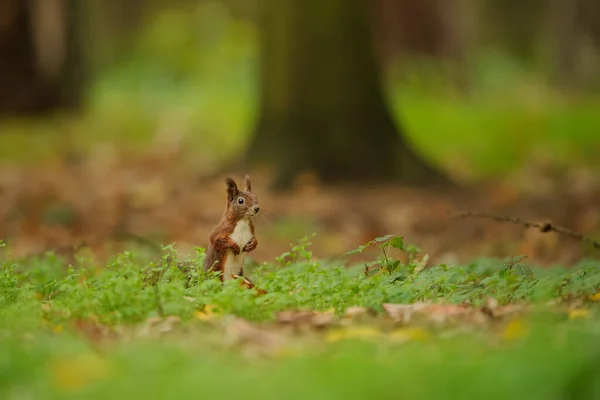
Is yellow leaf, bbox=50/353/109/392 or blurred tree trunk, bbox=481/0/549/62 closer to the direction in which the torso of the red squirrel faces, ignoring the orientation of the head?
the yellow leaf

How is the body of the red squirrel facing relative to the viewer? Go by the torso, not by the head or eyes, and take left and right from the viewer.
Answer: facing the viewer and to the right of the viewer

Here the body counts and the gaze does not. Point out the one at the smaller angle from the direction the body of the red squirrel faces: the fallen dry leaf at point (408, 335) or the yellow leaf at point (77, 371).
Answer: the fallen dry leaf

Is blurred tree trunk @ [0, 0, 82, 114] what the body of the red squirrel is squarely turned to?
no

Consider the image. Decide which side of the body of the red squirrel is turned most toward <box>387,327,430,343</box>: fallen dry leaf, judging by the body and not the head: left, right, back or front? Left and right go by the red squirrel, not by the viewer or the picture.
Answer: front

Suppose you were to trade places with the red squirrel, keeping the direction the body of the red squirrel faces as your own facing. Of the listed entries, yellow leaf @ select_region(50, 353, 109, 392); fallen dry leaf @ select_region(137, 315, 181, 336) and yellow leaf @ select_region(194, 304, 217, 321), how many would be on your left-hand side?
0

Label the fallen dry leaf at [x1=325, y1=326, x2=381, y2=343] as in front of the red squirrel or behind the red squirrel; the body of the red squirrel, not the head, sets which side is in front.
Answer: in front

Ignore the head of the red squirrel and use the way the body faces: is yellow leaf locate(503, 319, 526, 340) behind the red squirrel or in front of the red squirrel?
in front

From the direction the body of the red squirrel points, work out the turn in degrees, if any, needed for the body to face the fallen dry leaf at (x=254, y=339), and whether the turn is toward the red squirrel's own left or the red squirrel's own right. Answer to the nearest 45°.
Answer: approximately 45° to the red squirrel's own right

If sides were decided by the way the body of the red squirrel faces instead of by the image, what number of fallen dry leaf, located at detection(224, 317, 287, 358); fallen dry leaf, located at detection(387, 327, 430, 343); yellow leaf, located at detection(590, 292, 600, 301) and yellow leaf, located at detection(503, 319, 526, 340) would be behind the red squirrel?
0

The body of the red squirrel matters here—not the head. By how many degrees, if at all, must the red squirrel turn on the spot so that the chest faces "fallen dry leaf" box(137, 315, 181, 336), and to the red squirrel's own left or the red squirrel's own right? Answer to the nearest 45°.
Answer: approximately 90° to the red squirrel's own right
